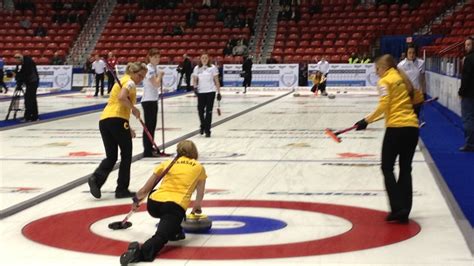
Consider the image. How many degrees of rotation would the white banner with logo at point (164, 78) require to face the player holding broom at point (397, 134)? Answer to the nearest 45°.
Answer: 0° — it already faces them

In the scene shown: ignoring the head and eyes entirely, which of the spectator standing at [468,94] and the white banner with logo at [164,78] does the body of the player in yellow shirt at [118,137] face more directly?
the spectator standing

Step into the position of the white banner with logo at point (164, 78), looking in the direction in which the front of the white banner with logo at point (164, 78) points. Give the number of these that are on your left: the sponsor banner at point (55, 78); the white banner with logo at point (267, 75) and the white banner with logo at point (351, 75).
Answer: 2

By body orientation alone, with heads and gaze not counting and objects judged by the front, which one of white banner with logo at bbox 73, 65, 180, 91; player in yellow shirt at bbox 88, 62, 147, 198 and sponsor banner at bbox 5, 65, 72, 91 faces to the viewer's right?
the player in yellow shirt

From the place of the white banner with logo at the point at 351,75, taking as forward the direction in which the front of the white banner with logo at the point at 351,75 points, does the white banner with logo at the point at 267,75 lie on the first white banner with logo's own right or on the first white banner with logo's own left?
on the first white banner with logo's own right

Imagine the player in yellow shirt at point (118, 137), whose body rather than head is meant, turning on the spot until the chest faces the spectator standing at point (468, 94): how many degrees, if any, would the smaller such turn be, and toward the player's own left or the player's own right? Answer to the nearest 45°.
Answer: approximately 45° to the player's own left

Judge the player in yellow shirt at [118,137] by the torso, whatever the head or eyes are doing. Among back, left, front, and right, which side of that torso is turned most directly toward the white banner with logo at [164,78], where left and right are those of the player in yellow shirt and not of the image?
left

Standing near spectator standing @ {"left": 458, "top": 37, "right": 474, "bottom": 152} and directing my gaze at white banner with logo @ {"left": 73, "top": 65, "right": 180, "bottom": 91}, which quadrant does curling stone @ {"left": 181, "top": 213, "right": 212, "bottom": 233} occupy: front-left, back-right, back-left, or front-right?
back-left

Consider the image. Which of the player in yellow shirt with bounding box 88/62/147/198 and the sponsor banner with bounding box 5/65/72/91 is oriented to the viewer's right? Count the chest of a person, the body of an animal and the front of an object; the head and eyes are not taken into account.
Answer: the player in yellow shirt

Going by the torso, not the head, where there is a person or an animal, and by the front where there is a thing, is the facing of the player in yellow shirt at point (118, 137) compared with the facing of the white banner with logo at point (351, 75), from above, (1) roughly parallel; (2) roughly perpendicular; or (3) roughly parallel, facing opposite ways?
roughly perpendicular

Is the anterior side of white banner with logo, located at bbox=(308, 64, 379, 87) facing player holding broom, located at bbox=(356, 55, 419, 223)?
yes

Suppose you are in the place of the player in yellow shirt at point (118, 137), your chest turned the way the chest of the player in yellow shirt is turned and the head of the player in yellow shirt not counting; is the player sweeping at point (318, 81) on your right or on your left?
on your left

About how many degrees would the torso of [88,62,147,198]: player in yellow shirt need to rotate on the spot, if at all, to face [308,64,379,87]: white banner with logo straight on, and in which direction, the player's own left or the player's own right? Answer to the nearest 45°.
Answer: approximately 90° to the player's own left
